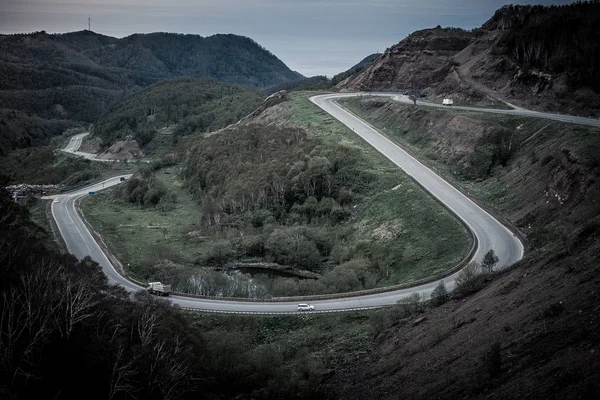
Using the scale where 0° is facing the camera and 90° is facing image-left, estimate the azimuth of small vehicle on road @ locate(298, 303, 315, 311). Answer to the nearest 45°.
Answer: approximately 270°

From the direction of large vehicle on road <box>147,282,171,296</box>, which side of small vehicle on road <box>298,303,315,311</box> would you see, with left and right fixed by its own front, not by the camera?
back

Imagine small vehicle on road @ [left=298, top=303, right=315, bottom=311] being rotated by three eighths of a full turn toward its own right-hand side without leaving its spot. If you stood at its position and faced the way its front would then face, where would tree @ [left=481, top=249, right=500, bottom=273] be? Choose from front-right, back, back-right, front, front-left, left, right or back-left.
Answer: back-left

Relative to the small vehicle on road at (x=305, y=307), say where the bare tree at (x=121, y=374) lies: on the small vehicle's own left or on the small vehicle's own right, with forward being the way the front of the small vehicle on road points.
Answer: on the small vehicle's own right

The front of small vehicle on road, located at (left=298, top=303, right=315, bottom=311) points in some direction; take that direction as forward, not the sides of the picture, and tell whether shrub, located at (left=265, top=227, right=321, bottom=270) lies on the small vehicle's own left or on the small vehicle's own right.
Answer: on the small vehicle's own left

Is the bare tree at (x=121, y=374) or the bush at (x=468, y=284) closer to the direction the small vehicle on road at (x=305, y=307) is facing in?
the bush
